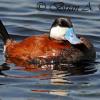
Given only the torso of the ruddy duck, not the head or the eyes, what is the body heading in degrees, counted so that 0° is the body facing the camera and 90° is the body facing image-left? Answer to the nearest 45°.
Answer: approximately 270°
